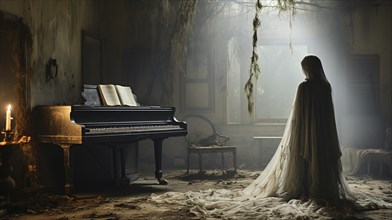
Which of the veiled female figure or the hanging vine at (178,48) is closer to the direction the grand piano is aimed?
the veiled female figure

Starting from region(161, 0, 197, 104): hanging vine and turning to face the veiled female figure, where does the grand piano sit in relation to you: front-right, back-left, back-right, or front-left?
front-right

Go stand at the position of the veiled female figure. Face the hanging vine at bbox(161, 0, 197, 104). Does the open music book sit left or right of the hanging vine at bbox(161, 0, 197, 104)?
left

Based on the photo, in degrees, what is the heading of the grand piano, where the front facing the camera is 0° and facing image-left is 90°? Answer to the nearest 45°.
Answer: approximately 315°

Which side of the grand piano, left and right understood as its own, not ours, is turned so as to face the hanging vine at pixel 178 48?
left

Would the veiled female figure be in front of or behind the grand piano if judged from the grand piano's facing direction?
in front
